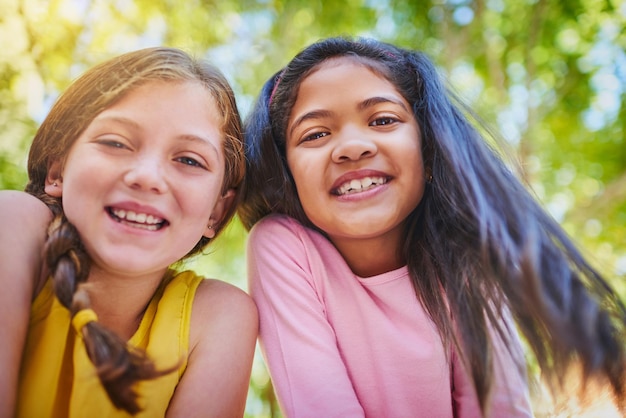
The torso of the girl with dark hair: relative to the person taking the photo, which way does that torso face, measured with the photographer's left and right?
facing the viewer
